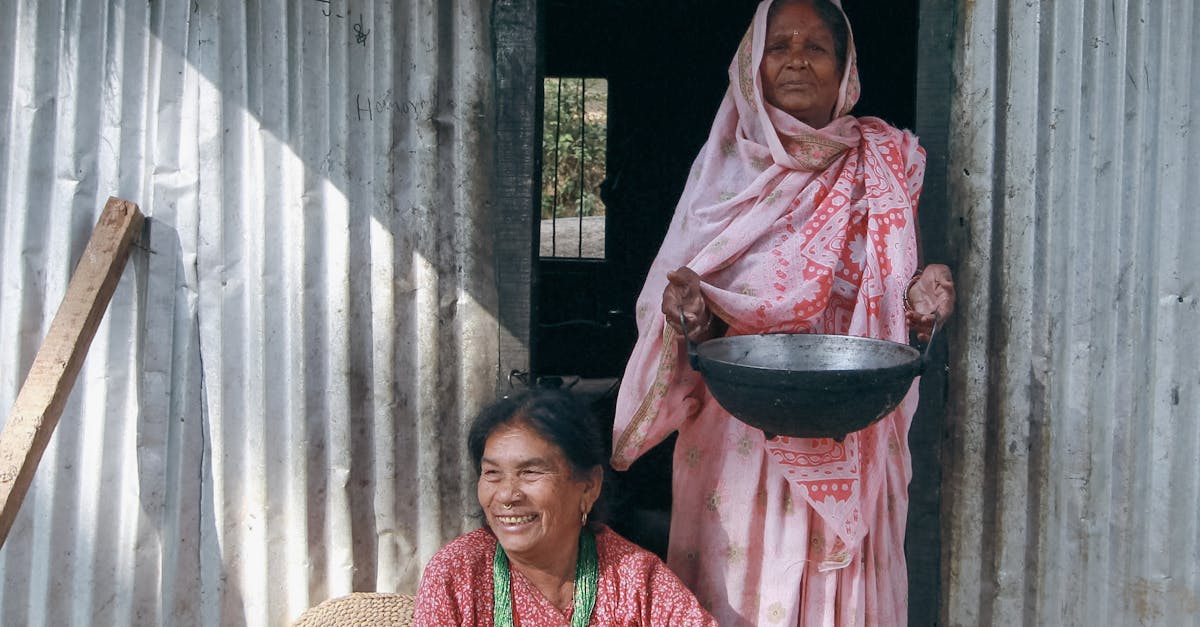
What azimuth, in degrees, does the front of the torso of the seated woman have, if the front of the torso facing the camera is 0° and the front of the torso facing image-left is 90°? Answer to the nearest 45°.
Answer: approximately 0°

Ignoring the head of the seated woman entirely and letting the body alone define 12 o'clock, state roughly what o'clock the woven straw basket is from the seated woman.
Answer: The woven straw basket is roughly at 4 o'clock from the seated woman.

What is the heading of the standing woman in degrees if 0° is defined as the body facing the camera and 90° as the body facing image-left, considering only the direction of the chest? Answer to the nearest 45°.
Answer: approximately 0°

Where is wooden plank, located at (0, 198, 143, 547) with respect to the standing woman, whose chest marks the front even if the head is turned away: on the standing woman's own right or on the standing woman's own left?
on the standing woman's own right

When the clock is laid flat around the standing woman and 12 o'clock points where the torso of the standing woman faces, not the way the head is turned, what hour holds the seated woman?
The seated woman is roughly at 2 o'clock from the standing woman.

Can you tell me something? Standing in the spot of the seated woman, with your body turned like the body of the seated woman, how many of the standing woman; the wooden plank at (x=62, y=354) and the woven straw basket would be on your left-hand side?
1

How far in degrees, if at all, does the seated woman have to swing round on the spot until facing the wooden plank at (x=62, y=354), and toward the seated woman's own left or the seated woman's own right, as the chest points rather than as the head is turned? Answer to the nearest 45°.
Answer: approximately 90° to the seated woman's own right

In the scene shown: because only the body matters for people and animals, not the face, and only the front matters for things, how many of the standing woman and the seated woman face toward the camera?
2

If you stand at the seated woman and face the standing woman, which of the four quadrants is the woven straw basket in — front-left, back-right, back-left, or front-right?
back-left

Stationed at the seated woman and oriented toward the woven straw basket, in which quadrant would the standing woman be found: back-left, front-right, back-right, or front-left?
back-right

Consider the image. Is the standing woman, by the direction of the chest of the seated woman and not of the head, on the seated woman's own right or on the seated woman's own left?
on the seated woman's own left

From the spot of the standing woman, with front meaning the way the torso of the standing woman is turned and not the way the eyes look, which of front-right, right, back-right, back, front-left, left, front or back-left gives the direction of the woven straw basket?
right
